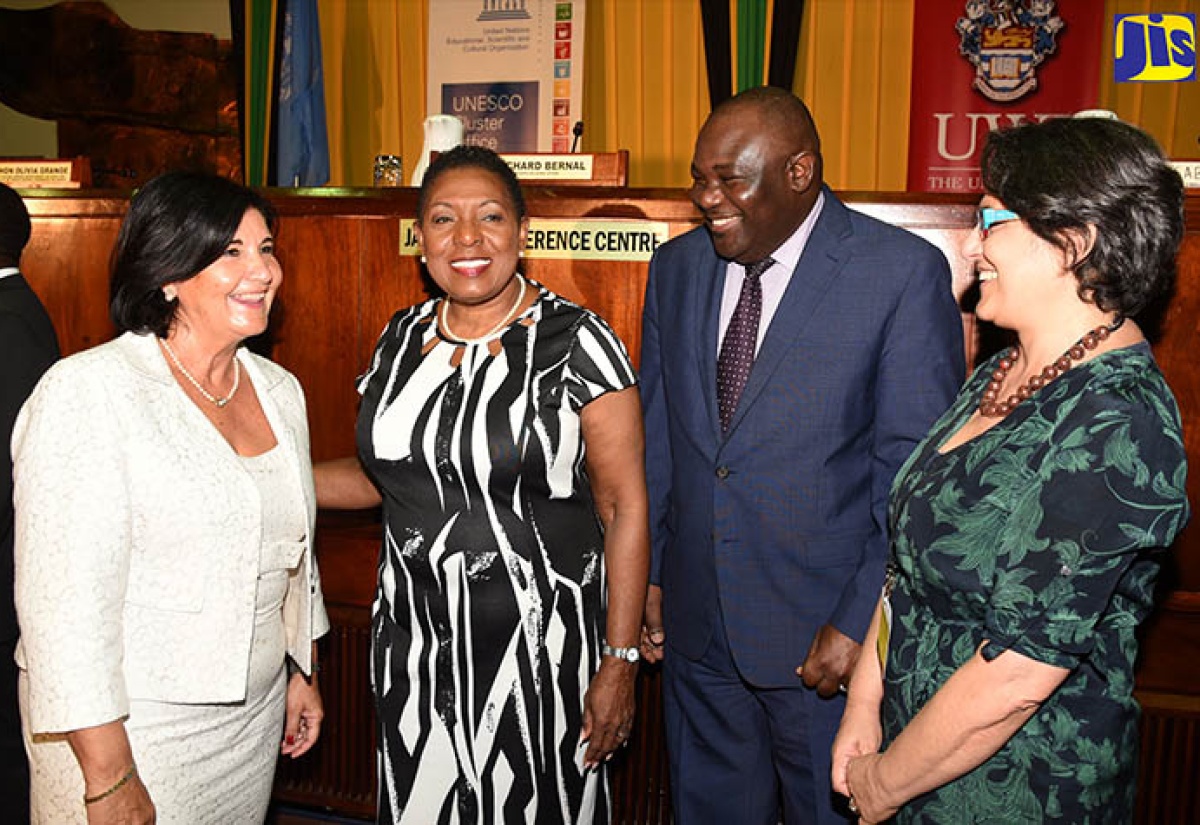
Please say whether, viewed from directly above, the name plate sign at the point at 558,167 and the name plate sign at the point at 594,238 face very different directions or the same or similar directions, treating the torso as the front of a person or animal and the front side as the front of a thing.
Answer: same or similar directions

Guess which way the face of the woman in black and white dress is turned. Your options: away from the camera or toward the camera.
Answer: toward the camera

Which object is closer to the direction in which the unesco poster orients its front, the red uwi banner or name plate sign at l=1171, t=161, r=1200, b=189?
the name plate sign

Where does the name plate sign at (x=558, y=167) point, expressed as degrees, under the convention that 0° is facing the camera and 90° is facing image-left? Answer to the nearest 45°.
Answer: approximately 0°

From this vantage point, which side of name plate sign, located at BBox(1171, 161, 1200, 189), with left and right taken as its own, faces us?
front

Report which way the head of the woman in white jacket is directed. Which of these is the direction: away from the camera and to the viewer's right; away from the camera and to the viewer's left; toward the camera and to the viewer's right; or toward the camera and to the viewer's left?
toward the camera and to the viewer's right

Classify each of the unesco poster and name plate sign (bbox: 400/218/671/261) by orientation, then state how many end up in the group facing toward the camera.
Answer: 2

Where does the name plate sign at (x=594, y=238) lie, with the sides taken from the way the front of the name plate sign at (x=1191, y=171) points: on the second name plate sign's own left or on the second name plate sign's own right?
on the second name plate sign's own right

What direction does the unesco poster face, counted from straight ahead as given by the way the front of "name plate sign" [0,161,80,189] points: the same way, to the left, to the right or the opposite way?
the same way

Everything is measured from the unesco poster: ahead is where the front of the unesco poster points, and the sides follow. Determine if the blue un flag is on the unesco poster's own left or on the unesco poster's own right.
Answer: on the unesco poster's own right

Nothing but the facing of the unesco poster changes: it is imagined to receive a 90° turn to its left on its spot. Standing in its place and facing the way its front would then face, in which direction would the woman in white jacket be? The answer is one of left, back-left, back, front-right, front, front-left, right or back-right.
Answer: right

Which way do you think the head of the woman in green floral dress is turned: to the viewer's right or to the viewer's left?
to the viewer's left

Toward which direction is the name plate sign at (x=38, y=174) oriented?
toward the camera

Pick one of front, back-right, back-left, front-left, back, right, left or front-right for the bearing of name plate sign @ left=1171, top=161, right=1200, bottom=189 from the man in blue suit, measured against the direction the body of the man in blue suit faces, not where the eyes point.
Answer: back

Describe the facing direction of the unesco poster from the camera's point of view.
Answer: facing the viewer

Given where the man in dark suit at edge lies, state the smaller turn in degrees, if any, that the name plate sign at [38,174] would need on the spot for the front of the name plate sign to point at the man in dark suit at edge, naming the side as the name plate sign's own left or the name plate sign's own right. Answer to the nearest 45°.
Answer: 0° — it already faces them

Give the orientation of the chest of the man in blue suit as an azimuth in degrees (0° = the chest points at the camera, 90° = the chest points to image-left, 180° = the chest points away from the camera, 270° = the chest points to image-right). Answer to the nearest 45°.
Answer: approximately 45°

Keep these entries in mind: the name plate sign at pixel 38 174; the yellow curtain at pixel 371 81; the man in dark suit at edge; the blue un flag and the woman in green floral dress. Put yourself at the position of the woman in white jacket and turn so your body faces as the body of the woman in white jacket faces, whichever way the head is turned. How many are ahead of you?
1

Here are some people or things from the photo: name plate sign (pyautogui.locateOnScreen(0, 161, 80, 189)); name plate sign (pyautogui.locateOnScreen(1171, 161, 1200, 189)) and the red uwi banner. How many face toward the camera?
3
